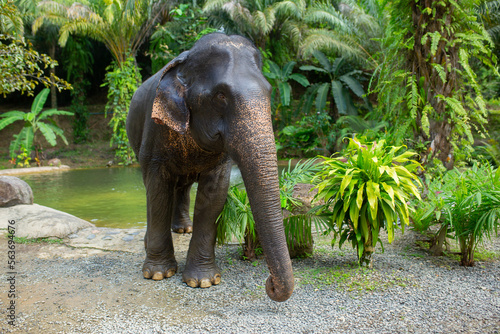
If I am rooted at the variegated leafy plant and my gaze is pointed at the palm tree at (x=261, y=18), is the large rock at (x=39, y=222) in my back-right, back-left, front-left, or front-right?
front-left

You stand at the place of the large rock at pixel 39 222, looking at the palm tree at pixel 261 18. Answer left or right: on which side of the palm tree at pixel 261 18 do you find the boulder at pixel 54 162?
left

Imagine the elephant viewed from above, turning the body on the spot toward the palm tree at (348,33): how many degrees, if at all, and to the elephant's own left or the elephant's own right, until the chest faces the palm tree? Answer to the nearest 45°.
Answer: approximately 135° to the elephant's own left

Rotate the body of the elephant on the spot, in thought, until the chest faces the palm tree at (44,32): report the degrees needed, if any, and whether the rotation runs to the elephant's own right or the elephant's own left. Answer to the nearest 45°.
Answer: approximately 180°

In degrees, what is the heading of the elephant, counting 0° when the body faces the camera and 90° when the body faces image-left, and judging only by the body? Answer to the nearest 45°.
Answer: approximately 315°

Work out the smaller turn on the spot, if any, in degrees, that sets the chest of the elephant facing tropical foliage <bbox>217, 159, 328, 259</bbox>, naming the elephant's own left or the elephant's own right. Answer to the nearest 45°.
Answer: approximately 90° to the elephant's own left

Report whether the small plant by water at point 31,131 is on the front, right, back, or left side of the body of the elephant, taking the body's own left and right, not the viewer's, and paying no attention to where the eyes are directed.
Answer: back

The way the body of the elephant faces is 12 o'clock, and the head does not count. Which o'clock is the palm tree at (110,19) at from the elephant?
The palm tree is roughly at 7 o'clock from the elephant.

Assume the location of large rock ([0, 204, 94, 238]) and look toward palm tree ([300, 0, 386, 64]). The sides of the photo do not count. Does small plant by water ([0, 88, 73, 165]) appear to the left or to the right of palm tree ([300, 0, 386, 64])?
left
